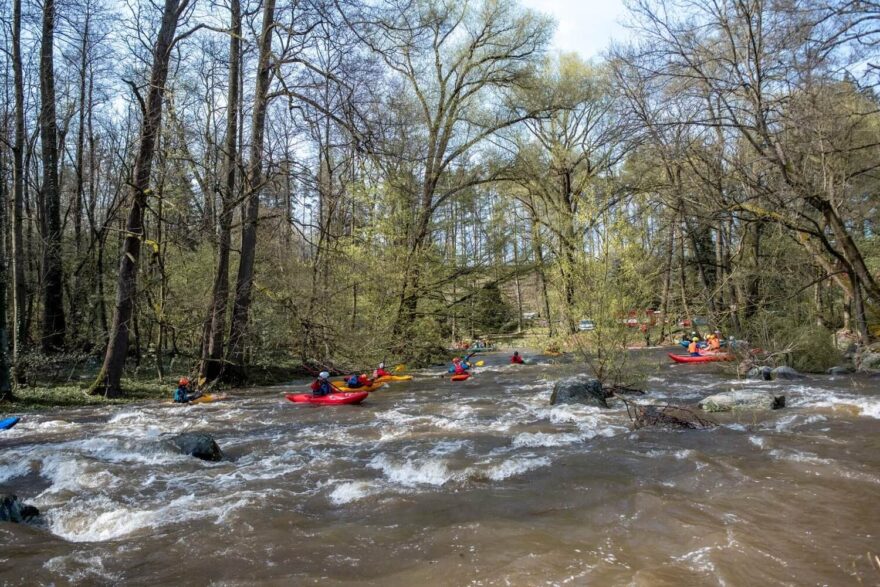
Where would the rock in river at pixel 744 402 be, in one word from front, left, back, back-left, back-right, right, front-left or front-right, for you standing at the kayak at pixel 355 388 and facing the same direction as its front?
front-right

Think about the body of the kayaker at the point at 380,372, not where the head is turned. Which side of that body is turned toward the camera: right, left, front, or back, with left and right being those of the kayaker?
right

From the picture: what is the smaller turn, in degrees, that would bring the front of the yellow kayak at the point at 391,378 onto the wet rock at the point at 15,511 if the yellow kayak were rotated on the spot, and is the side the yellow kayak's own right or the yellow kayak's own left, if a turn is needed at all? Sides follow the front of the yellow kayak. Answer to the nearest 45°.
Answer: approximately 90° to the yellow kayak's own right

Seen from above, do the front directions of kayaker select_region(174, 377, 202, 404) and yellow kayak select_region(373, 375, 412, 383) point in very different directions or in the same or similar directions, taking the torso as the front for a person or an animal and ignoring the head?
same or similar directions

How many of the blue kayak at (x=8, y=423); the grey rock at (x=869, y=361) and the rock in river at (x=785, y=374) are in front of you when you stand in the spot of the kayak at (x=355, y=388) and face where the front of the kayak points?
2

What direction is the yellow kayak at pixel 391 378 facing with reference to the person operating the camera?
facing to the right of the viewer

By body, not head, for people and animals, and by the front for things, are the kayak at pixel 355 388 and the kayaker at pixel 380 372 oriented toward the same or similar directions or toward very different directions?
same or similar directions

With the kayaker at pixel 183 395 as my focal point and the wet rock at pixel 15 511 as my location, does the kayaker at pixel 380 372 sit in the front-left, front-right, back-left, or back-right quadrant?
front-right

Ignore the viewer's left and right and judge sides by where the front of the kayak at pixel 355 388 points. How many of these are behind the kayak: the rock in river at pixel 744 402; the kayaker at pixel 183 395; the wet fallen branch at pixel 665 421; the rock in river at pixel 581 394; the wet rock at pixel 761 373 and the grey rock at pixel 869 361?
1

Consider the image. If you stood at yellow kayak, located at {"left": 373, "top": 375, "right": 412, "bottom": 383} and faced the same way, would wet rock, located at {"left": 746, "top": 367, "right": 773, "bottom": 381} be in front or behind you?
in front

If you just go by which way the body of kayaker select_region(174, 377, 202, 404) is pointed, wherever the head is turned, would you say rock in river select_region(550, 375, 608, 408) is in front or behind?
in front

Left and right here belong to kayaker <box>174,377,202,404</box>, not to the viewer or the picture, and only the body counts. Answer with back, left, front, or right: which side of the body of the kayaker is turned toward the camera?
right

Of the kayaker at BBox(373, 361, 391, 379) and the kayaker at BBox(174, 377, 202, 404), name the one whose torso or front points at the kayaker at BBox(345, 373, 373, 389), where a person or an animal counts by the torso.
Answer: the kayaker at BBox(174, 377, 202, 404)

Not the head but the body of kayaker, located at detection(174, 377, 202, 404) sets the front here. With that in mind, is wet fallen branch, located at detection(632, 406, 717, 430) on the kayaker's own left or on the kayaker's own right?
on the kayaker's own right

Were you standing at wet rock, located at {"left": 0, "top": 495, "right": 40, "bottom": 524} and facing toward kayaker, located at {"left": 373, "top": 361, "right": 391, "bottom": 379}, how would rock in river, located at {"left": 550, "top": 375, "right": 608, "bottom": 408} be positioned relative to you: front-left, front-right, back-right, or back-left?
front-right

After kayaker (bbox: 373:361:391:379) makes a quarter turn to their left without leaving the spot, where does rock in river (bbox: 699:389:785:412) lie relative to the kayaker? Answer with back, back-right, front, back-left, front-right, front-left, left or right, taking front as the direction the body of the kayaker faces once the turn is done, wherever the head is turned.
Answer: back-right

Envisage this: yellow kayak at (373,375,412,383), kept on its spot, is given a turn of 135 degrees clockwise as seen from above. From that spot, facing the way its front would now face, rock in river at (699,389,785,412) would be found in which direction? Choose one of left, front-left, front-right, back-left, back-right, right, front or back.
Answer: left

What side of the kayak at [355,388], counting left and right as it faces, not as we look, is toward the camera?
right
